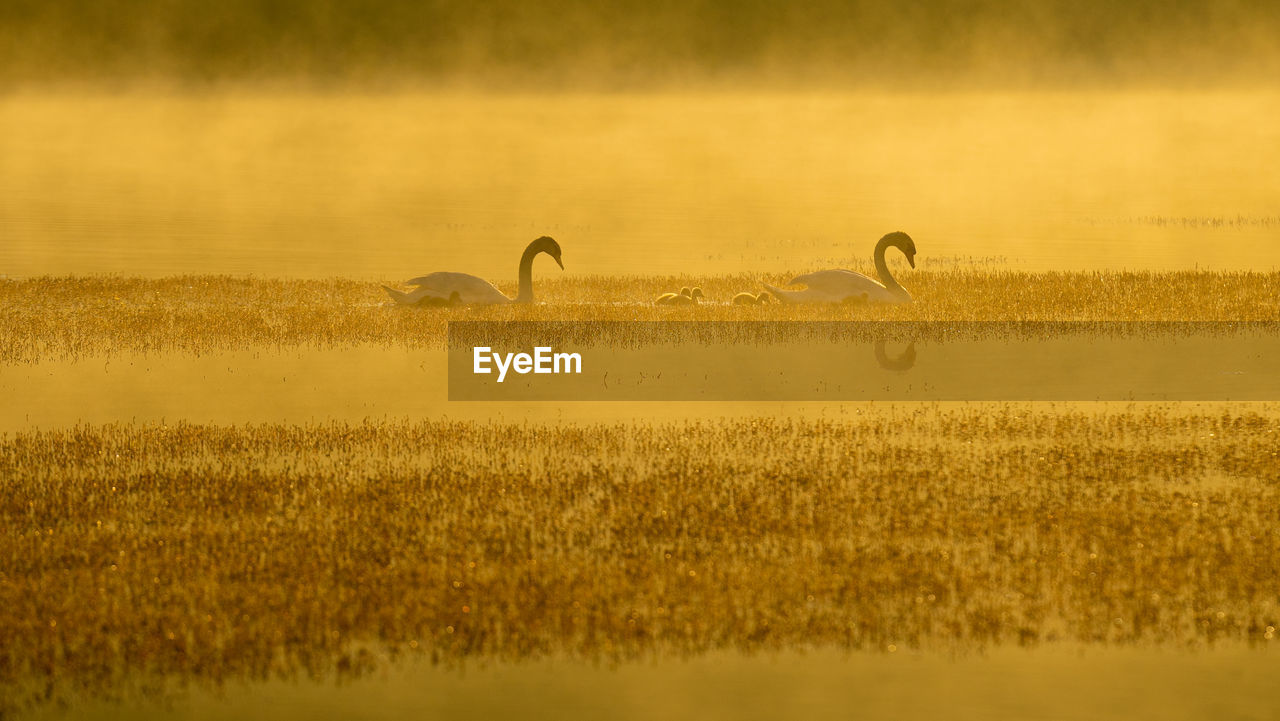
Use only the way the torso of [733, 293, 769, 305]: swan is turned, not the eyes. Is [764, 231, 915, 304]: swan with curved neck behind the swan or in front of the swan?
in front

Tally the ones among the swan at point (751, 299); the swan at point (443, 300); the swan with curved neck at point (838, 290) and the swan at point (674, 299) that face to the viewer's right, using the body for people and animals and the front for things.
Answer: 4

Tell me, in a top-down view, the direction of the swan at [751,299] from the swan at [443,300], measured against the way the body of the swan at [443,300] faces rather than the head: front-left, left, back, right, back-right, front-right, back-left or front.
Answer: front

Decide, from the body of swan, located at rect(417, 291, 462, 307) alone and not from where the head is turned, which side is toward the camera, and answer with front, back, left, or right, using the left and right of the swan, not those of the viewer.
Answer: right

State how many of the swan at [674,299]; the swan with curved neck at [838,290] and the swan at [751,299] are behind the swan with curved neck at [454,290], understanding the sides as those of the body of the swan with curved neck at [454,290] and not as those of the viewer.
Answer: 0

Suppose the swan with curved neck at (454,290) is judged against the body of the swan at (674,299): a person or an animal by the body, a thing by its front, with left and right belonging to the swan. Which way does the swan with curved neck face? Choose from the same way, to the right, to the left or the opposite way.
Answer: the same way

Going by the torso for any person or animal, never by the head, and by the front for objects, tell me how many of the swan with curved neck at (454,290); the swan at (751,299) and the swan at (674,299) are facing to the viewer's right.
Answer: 3

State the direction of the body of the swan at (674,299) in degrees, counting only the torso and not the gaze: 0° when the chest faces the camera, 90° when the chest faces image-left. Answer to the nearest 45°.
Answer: approximately 270°

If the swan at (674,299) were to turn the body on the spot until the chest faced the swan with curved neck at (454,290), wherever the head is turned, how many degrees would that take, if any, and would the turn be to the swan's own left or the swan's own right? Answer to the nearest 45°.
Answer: approximately 180°

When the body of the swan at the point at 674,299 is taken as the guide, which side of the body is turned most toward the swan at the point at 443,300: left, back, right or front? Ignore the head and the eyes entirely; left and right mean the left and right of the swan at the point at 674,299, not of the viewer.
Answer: back

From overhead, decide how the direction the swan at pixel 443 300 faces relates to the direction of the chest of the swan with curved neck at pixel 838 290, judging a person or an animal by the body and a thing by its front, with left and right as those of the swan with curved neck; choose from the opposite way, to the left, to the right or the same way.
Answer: the same way

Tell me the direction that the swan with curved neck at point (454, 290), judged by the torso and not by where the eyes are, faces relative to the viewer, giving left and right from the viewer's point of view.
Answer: facing to the right of the viewer

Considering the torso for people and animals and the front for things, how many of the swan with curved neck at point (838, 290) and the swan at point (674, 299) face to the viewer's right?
2

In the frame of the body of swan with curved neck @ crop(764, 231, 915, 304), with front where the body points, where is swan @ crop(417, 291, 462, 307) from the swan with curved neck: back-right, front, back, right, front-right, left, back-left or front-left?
back

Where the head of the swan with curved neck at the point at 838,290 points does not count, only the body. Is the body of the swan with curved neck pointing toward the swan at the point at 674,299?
no

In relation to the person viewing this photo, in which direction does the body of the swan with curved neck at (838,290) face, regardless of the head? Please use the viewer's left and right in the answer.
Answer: facing to the right of the viewer
